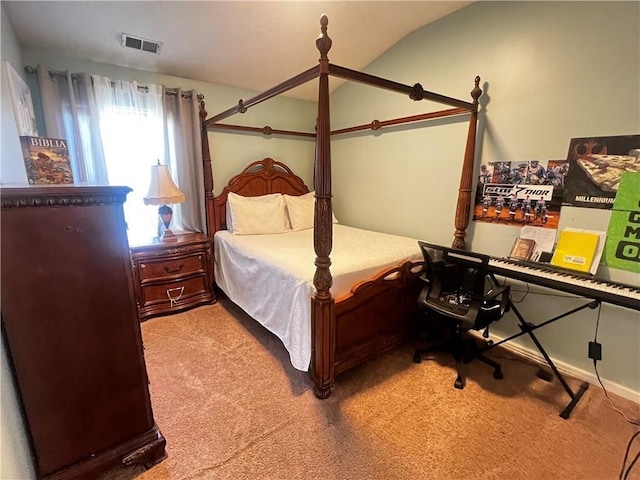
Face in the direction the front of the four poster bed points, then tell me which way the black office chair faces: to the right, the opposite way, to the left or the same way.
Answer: to the left

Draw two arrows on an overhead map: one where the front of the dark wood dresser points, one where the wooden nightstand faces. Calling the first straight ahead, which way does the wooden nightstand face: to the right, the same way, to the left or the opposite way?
to the right

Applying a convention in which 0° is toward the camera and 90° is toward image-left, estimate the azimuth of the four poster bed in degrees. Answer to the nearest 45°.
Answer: approximately 315°

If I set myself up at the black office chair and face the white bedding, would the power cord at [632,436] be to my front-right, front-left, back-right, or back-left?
back-left

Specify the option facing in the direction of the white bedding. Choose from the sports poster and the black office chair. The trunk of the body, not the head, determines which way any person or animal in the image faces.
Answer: the sports poster

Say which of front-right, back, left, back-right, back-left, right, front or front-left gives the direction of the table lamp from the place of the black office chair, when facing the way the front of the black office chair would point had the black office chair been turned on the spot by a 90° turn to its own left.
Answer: front-left

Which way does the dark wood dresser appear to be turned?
to the viewer's right

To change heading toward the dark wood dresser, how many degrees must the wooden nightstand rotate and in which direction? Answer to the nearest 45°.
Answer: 0° — it already faces it

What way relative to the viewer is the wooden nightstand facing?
toward the camera

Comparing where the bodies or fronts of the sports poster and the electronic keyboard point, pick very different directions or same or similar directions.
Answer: same or similar directions

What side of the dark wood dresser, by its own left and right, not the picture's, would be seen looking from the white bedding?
front

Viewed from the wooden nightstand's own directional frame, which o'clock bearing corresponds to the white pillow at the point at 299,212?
The white pillow is roughly at 9 o'clock from the wooden nightstand.

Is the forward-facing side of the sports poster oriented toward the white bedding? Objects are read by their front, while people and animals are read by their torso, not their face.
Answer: yes

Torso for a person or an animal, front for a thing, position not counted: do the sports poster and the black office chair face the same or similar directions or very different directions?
very different directions

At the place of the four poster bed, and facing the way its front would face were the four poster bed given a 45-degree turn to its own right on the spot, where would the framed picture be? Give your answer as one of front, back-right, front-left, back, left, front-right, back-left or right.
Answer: right

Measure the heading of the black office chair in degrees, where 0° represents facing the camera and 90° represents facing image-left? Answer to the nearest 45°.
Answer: approximately 225°

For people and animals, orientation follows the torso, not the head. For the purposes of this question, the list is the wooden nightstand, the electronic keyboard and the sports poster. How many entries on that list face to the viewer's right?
0

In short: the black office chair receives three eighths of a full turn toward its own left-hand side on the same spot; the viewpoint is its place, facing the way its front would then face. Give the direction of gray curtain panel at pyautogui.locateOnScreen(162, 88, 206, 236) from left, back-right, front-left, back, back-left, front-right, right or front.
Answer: front

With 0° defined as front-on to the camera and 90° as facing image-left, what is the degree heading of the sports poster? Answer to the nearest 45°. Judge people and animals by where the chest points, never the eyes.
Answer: approximately 45°

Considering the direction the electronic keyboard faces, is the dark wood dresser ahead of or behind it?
ahead

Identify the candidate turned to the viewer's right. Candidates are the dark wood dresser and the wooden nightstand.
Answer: the dark wood dresser
